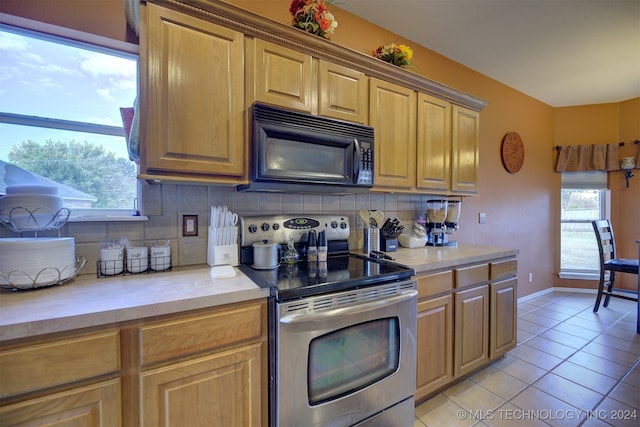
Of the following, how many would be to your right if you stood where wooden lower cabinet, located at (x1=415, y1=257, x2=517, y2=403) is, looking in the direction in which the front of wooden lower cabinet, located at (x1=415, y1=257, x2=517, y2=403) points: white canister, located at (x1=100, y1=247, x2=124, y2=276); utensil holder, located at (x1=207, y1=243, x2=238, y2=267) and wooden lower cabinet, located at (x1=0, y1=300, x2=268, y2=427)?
3

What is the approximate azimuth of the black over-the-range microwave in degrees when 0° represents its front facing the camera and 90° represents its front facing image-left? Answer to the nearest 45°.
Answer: approximately 315°

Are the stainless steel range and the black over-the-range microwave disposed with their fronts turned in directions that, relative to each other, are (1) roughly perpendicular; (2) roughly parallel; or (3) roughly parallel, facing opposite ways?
roughly parallel

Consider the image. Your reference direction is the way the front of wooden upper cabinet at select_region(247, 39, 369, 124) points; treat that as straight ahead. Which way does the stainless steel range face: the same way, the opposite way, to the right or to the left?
the same way

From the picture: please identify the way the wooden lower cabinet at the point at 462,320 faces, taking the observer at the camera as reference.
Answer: facing the viewer and to the right of the viewer

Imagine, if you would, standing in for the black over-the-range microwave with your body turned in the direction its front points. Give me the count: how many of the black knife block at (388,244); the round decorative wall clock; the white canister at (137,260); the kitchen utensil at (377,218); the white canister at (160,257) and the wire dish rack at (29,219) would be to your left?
3

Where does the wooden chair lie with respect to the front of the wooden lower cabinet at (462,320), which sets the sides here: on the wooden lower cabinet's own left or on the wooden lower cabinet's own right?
on the wooden lower cabinet's own left

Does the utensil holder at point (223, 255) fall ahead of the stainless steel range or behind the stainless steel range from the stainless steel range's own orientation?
behind

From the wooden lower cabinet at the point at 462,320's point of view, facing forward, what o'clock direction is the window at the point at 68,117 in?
The window is roughly at 3 o'clock from the wooden lower cabinet.

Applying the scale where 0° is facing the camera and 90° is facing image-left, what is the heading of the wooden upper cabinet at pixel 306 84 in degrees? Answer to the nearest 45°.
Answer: approximately 315°

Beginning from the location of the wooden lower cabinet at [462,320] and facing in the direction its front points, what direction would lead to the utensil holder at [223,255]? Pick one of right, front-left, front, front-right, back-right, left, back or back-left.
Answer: right

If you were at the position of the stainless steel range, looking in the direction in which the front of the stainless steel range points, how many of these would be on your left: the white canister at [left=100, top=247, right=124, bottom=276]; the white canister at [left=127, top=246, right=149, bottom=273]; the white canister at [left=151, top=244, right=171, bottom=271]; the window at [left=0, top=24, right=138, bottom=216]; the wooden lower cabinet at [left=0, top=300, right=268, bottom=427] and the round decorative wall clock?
1
